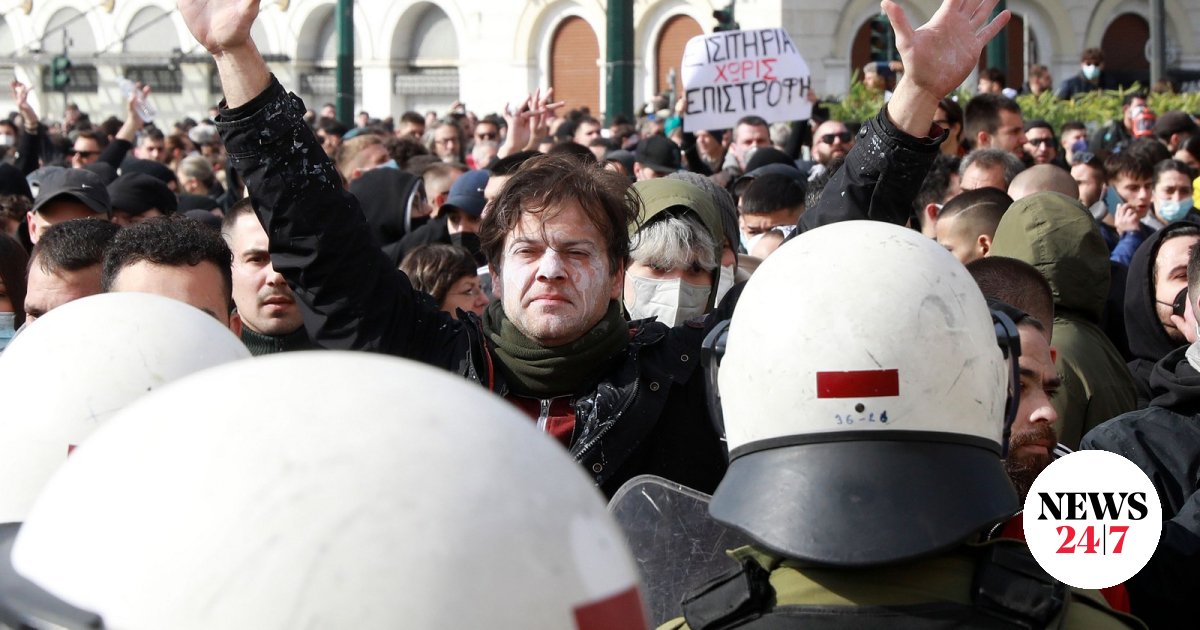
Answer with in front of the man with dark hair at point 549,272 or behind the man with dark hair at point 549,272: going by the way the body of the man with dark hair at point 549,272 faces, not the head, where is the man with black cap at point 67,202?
behind

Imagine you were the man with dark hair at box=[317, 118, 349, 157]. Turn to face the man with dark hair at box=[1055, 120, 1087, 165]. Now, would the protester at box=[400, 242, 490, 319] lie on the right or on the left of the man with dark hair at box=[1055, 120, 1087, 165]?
right

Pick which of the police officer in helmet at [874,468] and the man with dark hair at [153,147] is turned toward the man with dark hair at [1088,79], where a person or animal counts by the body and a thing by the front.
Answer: the police officer in helmet

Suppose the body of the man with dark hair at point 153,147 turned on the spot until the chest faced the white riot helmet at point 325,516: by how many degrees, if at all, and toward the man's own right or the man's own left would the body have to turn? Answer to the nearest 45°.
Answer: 0° — they already face it

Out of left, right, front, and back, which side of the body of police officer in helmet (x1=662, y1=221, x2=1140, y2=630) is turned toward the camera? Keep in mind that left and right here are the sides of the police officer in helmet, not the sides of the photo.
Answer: back

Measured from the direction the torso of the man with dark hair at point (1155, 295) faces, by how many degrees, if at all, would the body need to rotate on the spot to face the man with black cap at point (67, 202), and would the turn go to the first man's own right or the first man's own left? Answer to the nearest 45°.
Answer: approximately 135° to the first man's own right

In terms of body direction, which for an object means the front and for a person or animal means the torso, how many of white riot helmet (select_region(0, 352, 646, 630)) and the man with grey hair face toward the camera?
1
